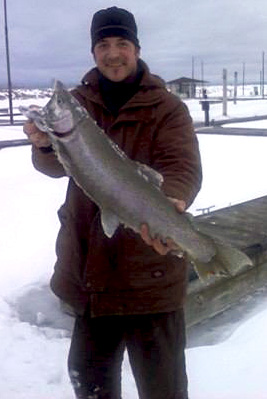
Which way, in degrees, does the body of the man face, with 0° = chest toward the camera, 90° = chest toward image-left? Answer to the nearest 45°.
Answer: approximately 0°
